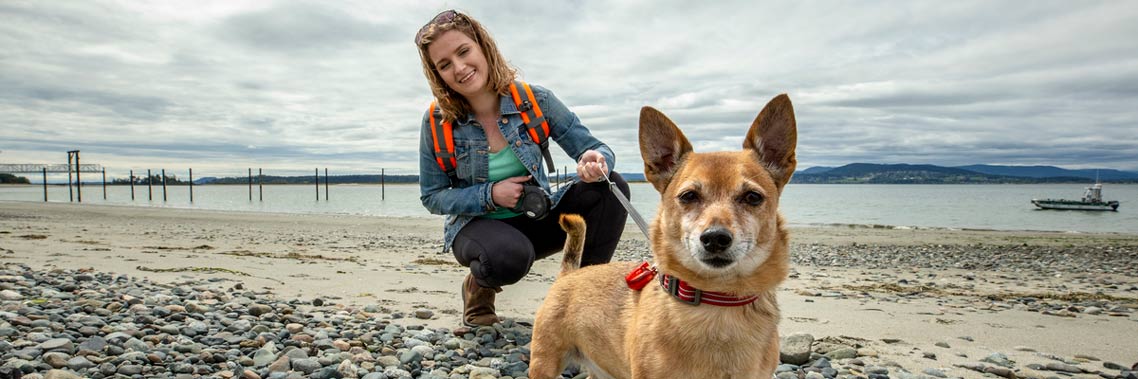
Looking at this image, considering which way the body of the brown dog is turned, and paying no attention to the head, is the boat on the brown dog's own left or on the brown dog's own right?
on the brown dog's own left

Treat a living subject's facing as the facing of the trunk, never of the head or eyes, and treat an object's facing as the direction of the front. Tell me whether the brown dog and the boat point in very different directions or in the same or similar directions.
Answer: very different directions

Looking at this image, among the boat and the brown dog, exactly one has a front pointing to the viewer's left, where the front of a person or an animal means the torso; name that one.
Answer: the boat

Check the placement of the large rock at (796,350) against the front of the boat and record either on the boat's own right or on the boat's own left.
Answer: on the boat's own left

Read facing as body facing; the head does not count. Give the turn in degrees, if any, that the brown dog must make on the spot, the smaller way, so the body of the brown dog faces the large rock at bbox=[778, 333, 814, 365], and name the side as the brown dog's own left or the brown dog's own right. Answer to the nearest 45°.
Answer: approximately 90° to the brown dog's own left

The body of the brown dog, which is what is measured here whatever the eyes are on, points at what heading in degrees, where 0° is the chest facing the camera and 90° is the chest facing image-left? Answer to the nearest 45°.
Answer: approximately 315°

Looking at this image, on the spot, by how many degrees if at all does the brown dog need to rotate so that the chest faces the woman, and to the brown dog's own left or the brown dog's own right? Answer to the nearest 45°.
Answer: approximately 180°

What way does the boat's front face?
to the viewer's left

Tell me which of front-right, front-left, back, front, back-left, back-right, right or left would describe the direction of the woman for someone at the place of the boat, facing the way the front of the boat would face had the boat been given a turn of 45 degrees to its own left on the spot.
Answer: front-left

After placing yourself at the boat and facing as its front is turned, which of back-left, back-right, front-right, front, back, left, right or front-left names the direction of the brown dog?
left

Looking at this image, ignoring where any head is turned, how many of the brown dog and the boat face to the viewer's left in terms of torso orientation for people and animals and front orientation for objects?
1
